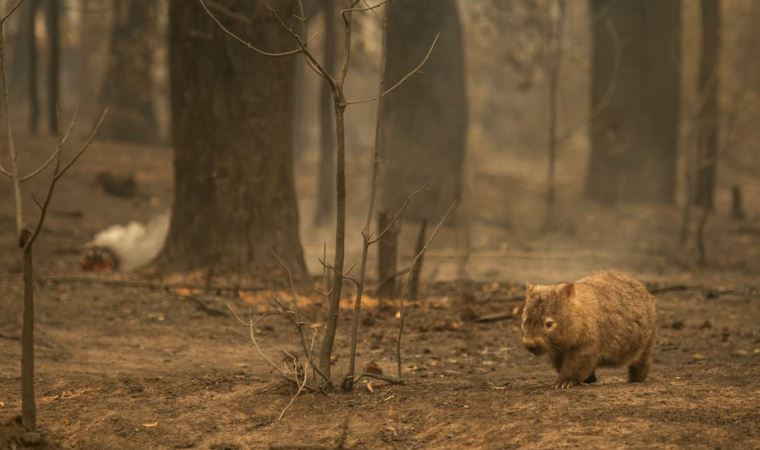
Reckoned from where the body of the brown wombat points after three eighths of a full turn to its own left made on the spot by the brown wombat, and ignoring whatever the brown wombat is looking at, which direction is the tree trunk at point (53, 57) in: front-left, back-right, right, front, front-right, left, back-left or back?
back-left

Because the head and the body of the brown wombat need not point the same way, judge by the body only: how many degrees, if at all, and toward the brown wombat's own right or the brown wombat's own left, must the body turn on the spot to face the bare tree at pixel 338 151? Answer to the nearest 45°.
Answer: approximately 45° to the brown wombat's own right

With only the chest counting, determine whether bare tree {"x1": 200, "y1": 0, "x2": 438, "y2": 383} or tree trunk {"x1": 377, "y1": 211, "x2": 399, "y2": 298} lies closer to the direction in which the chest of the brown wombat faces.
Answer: the bare tree

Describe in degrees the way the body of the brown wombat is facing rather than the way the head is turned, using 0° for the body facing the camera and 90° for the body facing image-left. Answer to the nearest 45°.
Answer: approximately 45°

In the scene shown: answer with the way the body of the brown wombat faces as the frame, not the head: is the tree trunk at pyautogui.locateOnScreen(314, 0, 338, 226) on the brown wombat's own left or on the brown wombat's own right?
on the brown wombat's own right

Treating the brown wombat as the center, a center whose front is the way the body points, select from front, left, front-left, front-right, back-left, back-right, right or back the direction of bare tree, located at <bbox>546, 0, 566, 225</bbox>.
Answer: back-right

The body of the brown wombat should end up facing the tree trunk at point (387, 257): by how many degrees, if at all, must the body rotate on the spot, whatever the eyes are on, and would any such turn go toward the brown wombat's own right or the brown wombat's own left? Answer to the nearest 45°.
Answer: approximately 90° to the brown wombat's own right
